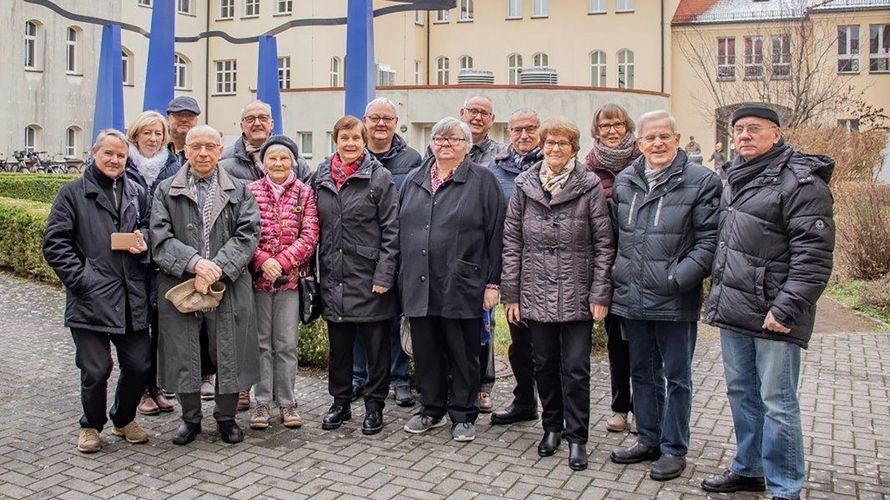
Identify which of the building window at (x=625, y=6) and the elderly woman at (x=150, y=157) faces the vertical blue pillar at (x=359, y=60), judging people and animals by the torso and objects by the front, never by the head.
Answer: the building window

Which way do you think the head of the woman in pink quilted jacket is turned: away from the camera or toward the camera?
toward the camera

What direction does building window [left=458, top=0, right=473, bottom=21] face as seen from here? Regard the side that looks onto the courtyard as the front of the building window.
toward the camera

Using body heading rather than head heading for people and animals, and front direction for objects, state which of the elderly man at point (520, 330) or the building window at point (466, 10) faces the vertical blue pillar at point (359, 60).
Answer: the building window

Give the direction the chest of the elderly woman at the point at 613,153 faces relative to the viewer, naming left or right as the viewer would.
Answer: facing the viewer

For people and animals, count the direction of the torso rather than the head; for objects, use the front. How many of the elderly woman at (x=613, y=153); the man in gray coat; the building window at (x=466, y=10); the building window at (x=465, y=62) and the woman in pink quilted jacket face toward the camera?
5

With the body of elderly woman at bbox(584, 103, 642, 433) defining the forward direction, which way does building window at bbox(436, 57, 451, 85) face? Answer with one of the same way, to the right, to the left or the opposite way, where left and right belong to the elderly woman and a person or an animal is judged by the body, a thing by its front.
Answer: the same way

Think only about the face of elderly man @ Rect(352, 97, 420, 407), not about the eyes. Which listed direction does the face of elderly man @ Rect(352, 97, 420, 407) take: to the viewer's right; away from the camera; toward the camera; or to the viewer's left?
toward the camera

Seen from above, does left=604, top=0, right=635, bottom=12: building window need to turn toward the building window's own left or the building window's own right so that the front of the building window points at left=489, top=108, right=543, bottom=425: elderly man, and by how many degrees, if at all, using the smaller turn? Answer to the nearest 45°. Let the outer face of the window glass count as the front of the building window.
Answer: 0° — it already faces them

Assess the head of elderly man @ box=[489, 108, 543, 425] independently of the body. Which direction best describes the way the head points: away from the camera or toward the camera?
toward the camera

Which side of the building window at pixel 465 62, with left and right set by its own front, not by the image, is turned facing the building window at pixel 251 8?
right

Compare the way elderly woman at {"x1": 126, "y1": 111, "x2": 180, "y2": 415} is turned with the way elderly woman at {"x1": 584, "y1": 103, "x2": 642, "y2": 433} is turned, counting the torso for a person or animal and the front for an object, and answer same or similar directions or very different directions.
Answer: same or similar directions

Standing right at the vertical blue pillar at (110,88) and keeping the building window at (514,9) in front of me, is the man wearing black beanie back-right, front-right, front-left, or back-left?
back-right

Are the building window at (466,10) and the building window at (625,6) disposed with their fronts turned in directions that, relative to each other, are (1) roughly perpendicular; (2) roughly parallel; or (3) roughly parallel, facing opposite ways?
roughly parallel

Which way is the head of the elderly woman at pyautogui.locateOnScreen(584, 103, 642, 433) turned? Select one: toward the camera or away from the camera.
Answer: toward the camera

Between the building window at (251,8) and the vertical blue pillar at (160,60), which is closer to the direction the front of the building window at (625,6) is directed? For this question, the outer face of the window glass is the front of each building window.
the vertical blue pillar

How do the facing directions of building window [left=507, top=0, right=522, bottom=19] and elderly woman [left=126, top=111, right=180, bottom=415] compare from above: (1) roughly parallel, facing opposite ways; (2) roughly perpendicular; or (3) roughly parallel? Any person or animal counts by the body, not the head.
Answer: roughly parallel

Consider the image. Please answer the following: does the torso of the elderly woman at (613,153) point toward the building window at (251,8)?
no

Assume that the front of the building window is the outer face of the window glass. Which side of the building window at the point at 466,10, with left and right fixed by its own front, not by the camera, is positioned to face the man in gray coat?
front

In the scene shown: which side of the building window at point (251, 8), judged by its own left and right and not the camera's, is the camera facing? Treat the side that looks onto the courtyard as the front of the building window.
front

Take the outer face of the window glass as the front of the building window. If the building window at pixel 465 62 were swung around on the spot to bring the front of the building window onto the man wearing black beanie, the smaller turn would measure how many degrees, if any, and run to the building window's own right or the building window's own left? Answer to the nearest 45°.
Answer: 0° — it already faces them

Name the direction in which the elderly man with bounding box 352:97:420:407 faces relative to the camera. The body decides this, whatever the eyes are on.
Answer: toward the camera
